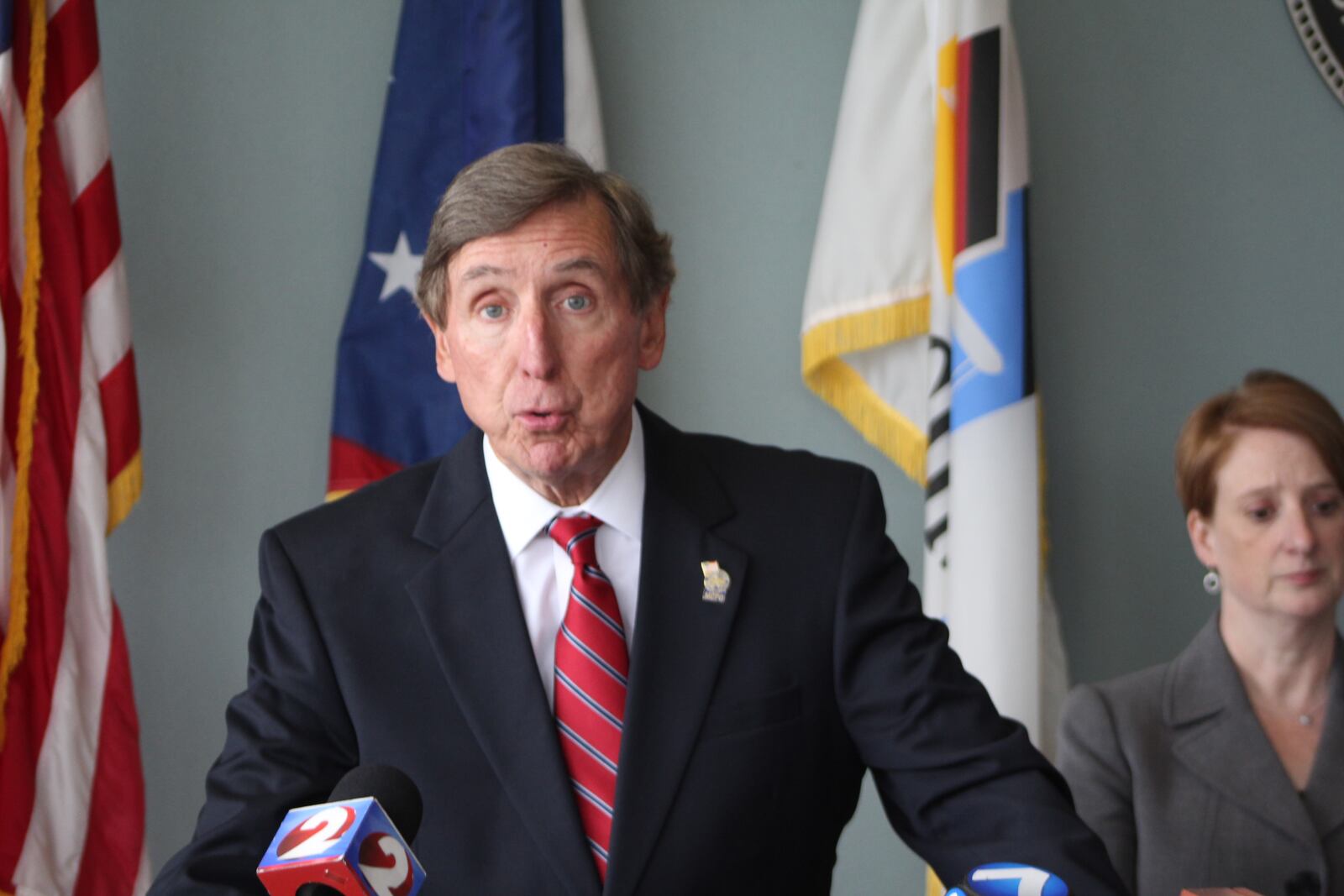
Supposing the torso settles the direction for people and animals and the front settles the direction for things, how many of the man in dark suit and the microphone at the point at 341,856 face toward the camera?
1

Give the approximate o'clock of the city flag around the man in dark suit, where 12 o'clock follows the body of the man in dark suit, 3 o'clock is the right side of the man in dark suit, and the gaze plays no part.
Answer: The city flag is roughly at 7 o'clock from the man in dark suit.

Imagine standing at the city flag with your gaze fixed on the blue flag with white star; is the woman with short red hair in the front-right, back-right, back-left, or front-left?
back-left

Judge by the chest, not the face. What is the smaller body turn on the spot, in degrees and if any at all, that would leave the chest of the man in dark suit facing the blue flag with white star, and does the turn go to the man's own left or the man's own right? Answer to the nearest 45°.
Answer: approximately 180°

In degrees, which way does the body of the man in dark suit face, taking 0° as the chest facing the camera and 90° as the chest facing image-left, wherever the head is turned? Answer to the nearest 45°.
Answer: approximately 0°

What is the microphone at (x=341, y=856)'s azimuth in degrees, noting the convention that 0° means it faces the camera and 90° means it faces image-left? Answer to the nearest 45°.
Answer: approximately 225°

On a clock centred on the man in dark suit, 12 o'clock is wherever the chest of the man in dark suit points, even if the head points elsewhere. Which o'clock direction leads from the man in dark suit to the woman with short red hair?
The woman with short red hair is roughly at 8 o'clock from the man in dark suit.
